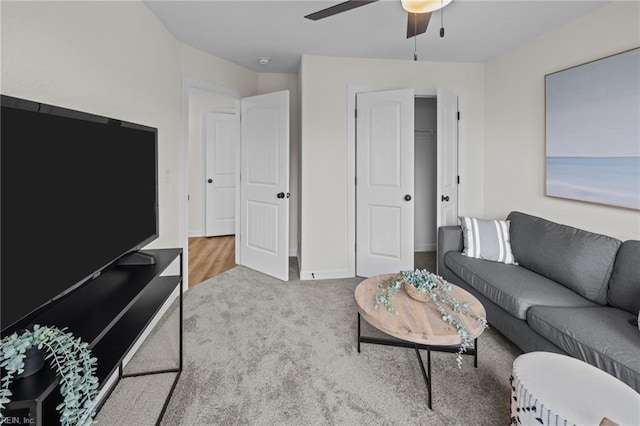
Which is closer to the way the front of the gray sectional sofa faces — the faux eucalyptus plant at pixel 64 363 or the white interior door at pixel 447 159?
the faux eucalyptus plant

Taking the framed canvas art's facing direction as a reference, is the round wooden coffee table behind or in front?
in front

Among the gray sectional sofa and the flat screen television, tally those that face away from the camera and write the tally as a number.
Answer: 0

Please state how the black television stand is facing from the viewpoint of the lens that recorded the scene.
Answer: facing the viewer and to the right of the viewer

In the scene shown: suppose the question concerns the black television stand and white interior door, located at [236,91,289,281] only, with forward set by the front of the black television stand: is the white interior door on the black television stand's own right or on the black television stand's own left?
on the black television stand's own left

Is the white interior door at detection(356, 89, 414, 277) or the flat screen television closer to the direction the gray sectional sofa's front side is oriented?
the flat screen television

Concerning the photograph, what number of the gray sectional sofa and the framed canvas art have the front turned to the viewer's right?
0

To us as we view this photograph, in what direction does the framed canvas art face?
facing the viewer and to the left of the viewer

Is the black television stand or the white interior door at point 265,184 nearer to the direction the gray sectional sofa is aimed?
the black television stand
